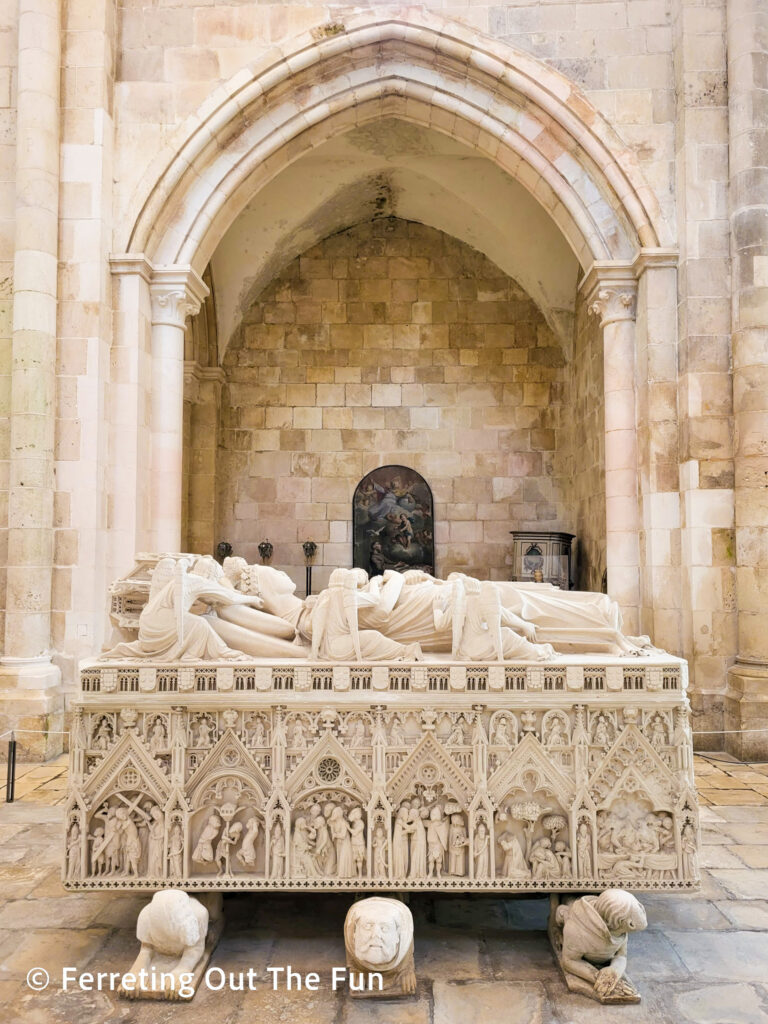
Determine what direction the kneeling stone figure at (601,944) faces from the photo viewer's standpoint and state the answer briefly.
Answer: facing the viewer and to the right of the viewer

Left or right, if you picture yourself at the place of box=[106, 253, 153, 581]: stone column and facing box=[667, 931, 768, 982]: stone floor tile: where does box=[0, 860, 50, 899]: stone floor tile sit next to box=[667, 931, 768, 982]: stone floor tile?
right

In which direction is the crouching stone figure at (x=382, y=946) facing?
toward the camera

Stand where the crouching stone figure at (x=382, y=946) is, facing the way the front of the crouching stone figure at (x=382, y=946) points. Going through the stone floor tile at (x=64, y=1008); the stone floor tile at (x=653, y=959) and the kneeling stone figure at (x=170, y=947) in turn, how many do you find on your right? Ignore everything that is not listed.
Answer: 2

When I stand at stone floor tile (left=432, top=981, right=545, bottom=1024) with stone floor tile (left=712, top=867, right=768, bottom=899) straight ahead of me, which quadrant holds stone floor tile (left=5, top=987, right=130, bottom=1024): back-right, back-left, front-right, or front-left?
back-left

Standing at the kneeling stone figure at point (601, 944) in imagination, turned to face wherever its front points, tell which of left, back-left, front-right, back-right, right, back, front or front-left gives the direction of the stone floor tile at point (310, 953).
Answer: back-right

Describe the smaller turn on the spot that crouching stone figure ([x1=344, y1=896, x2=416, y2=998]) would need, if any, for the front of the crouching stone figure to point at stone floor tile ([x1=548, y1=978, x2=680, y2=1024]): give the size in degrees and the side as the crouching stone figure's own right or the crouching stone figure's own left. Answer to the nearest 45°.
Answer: approximately 90° to the crouching stone figure's own left

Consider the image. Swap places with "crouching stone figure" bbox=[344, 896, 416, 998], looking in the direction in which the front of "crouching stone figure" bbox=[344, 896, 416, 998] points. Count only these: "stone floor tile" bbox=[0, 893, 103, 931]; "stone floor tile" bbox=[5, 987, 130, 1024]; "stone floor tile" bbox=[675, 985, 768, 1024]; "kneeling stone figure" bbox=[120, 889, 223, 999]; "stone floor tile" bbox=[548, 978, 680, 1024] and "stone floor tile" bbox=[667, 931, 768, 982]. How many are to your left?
3

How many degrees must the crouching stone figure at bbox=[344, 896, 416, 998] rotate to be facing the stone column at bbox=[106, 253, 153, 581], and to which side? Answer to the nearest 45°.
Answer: approximately 135° to its right

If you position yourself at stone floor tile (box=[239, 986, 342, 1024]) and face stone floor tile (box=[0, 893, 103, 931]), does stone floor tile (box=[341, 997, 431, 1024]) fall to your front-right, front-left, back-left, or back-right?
back-right

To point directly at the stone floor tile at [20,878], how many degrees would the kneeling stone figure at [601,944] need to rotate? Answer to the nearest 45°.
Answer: approximately 135° to its right

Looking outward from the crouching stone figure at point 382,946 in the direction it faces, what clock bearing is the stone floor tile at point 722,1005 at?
The stone floor tile is roughly at 9 o'clock from the crouching stone figure.

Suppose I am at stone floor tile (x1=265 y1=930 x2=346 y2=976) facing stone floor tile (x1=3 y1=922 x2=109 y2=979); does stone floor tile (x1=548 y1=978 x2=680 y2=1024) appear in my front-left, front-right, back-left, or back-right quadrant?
back-left
